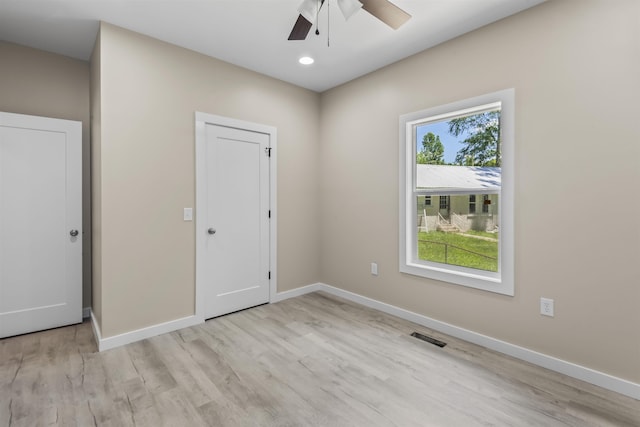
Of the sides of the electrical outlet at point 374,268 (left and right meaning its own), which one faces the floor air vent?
left

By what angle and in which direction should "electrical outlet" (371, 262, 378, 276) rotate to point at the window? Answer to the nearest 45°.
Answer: approximately 90° to its left

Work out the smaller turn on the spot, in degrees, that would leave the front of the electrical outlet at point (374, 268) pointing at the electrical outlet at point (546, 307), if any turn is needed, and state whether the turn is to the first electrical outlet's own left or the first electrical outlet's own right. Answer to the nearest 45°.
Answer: approximately 90° to the first electrical outlet's own left

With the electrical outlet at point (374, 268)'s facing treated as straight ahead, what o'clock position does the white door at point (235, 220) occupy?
The white door is roughly at 1 o'clock from the electrical outlet.

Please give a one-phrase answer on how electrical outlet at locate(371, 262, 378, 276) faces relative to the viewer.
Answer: facing the viewer and to the left of the viewer
